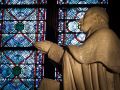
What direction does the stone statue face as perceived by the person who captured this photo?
facing to the left of the viewer

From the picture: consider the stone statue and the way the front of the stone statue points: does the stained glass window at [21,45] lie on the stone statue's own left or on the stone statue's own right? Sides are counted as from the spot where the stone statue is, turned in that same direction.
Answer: on the stone statue's own right
